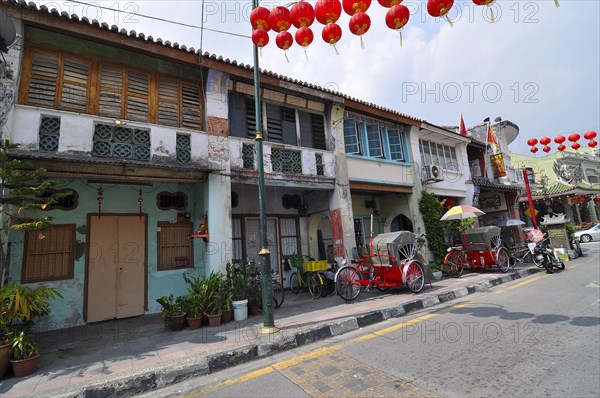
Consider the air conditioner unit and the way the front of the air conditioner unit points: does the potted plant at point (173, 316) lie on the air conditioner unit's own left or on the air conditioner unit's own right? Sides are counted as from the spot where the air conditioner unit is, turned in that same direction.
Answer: on the air conditioner unit's own right

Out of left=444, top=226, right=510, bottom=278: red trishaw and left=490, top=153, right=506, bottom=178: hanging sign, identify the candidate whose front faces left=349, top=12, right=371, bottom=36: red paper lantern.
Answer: the hanging sign

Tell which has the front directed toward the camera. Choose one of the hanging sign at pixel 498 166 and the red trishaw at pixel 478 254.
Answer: the hanging sign

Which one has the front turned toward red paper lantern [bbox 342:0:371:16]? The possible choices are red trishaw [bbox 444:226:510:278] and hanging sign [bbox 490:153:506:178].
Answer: the hanging sign

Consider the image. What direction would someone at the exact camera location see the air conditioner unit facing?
facing the viewer and to the right of the viewer

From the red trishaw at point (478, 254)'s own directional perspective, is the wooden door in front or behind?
behind

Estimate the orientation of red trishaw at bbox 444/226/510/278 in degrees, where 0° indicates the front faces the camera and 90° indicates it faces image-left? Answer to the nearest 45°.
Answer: approximately 225°

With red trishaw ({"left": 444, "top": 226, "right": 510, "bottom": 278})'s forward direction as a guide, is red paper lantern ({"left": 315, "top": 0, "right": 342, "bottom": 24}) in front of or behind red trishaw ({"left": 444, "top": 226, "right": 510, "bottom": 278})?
behind

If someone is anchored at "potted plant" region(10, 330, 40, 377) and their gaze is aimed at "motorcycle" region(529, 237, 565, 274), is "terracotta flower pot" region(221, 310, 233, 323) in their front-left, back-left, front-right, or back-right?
front-left

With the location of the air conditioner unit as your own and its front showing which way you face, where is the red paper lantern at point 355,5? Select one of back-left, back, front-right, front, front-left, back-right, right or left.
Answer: front-right

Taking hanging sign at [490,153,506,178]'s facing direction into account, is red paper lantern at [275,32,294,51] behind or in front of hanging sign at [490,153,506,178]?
in front

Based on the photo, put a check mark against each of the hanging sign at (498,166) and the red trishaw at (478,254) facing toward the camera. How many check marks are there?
1

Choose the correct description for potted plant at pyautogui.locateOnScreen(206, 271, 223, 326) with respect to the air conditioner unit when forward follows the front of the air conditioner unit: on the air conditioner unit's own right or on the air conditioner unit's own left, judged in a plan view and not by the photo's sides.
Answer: on the air conditioner unit's own right

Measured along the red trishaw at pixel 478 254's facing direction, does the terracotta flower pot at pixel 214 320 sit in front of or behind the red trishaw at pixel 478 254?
behind

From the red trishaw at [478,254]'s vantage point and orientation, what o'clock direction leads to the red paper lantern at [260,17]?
The red paper lantern is roughly at 5 o'clock from the red trishaw.

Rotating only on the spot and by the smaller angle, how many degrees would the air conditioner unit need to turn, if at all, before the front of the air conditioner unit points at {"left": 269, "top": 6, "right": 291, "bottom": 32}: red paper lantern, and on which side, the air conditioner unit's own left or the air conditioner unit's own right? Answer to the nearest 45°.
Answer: approximately 45° to the air conditioner unit's own right

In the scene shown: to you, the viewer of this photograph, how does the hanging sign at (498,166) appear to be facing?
facing the viewer

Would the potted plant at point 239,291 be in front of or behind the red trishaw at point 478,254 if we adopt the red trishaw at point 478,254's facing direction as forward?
behind
